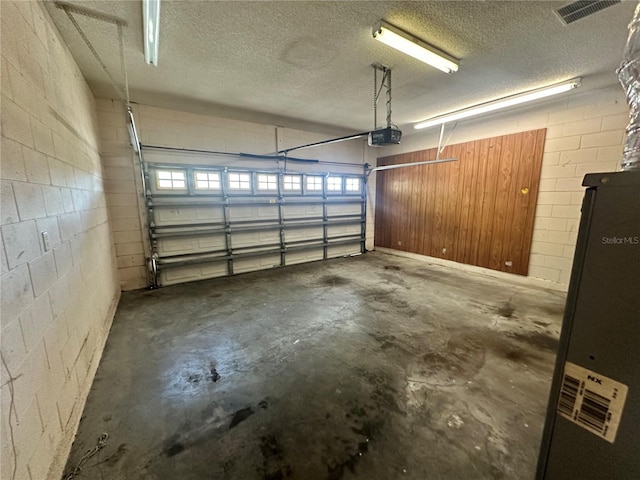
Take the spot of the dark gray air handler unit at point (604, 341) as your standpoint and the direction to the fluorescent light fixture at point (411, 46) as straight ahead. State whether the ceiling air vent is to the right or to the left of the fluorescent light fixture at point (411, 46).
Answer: right

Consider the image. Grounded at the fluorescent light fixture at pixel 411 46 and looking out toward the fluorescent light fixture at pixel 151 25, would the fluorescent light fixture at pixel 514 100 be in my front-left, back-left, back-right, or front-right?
back-right

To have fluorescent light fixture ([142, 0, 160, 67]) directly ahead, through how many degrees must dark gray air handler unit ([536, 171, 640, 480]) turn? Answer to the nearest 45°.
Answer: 0° — it already faces it

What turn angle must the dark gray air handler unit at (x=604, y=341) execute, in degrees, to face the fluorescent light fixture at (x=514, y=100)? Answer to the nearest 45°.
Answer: approximately 90° to its right

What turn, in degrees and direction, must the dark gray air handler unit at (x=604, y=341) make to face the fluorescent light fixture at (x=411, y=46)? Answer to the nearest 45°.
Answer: approximately 135° to its right

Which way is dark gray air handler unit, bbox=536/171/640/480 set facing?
to the viewer's left

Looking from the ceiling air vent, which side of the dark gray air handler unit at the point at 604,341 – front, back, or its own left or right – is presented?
right
